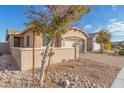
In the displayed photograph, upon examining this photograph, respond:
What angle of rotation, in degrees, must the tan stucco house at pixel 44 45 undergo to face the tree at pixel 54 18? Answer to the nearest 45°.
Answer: approximately 45° to its right

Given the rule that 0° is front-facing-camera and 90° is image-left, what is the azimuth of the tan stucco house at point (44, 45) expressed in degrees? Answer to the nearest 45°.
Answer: approximately 315°

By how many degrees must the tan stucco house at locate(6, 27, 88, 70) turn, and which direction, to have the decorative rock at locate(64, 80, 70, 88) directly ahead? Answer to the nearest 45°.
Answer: approximately 45° to its right
